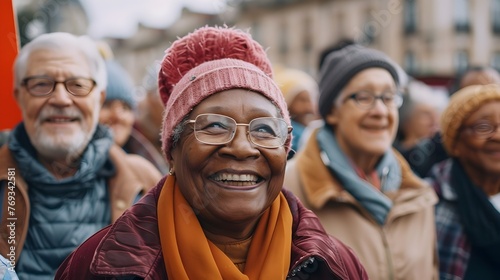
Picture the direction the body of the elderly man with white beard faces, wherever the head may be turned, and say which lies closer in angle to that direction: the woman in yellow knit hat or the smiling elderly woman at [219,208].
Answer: the smiling elderly woman

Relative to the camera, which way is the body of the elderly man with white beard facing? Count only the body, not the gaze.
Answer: toward the camera

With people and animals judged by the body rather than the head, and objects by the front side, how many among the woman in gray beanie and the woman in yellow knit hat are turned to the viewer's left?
0

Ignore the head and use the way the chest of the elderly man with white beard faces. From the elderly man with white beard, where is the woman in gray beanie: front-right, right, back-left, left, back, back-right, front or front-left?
left

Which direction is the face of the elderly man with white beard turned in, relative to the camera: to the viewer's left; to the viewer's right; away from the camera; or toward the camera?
toward the camera

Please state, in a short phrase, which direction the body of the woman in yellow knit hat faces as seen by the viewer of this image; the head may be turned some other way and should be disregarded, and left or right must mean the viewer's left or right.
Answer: facing the viewer and to the right of the viewer

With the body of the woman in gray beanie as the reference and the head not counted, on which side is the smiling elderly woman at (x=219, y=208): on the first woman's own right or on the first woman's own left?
on the first woman's own right

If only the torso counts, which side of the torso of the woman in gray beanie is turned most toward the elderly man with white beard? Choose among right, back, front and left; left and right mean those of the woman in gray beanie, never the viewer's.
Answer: right

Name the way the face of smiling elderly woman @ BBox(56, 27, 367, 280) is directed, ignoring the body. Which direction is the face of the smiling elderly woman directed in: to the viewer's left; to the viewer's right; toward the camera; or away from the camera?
toward the camera

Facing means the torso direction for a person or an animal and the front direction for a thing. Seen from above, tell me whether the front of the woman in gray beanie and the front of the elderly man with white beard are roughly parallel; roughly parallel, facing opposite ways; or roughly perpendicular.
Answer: roughly parallel

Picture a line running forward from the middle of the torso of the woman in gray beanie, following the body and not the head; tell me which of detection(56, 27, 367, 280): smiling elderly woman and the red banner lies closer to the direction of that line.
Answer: the smiling elderly woman

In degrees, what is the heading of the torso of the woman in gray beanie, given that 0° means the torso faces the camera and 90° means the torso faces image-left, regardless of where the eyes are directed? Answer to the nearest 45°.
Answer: approximately 315°

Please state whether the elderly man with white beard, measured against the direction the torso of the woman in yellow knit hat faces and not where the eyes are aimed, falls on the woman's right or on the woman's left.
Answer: on the woman's right
